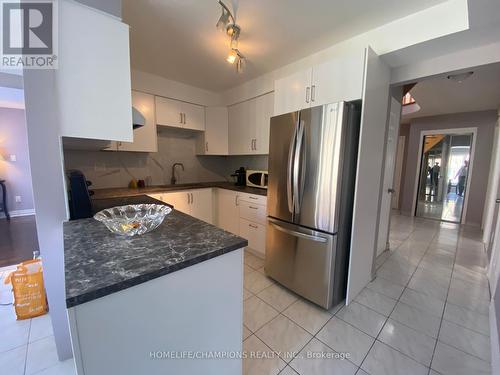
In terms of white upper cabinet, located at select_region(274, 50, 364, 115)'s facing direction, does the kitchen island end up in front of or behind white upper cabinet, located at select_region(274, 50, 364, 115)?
in front

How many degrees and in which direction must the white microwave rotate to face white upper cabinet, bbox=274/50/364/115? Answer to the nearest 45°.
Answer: approximately 90° to its left

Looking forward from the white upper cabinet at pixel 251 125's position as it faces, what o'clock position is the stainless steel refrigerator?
The stainless steel refrigerator is roughly at 10 o'clock from the white upper cabinet.

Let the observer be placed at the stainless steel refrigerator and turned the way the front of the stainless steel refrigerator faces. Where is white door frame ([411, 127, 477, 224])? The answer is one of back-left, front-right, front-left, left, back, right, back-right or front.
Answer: back

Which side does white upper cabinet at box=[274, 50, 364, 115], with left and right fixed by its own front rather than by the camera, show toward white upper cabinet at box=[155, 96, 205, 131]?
right

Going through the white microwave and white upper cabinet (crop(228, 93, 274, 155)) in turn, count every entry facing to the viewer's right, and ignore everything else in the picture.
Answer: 0

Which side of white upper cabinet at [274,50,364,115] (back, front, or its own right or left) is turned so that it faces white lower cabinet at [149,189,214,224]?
right
